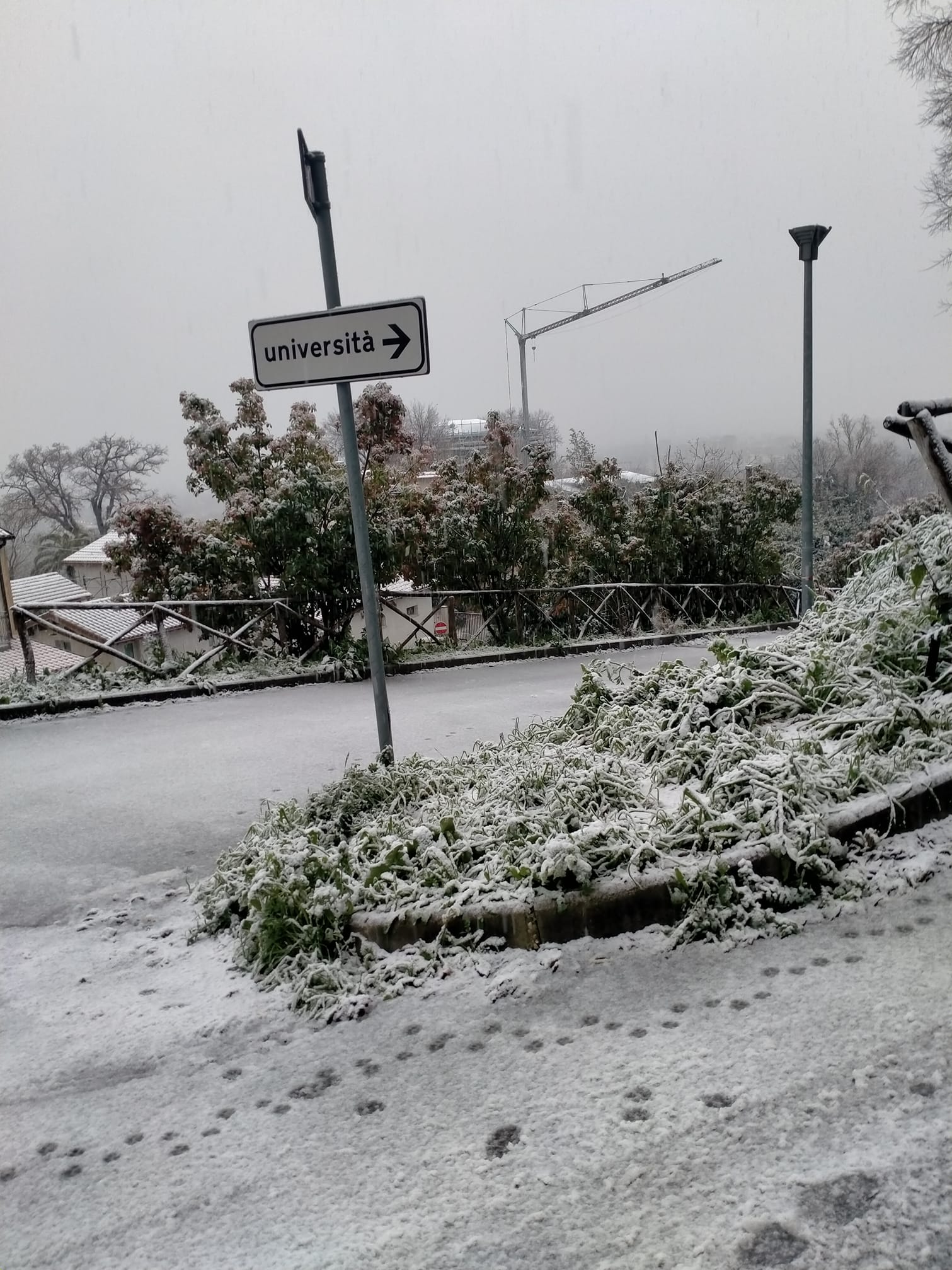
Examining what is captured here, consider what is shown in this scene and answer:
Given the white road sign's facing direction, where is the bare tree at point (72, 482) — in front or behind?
behind

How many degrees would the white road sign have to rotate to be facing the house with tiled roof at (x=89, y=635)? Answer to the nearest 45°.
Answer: approximately 135° to its right

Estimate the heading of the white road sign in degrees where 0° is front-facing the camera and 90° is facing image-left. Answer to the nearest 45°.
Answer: approximately 0°

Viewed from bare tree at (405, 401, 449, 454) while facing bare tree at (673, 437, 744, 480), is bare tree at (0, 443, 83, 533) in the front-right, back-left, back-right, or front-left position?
back-right

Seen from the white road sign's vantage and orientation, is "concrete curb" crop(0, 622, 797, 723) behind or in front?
behind

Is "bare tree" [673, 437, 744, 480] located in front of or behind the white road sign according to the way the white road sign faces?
behind

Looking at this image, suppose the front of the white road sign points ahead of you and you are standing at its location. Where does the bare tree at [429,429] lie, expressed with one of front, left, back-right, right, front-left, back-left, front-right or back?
back

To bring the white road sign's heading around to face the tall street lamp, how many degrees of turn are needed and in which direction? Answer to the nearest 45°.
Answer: approximately 135° to its left

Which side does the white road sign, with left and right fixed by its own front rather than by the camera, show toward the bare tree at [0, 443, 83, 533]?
back

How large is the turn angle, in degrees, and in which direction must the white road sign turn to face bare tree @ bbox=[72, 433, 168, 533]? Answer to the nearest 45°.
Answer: approximately 180°
